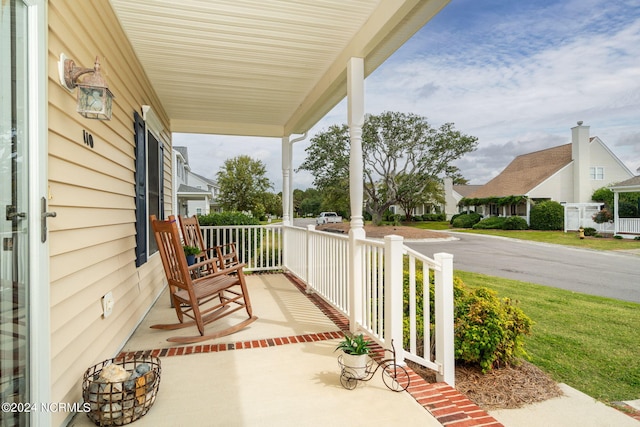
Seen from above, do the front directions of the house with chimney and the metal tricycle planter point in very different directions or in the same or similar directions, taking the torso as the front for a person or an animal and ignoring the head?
very different directions

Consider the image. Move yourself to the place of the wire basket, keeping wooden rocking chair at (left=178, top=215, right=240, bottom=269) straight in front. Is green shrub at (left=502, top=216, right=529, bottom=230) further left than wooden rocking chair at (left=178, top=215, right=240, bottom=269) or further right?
right

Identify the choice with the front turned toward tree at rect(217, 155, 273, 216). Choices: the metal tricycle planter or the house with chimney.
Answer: the house with chimney

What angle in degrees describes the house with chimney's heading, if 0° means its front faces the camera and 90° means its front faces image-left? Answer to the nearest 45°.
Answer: approximately 45°

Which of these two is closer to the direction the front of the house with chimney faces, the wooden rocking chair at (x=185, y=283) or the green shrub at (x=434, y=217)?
the wooden rocking chair

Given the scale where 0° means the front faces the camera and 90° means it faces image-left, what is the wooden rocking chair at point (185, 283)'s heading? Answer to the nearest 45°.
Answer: approximately 225°

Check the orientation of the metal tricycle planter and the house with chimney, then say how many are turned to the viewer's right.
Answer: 1

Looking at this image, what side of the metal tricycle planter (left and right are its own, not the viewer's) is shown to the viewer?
right

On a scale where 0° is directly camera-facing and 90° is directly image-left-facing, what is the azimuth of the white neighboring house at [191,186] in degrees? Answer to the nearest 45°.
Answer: approximately 270°

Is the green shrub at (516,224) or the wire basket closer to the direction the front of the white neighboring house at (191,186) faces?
the green shrub

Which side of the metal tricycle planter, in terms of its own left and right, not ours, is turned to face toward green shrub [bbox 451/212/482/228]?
left

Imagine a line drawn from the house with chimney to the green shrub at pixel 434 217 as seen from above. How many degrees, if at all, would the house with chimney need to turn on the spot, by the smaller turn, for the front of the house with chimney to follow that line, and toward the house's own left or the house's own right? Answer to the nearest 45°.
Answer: approximately 90° to the house's own right
